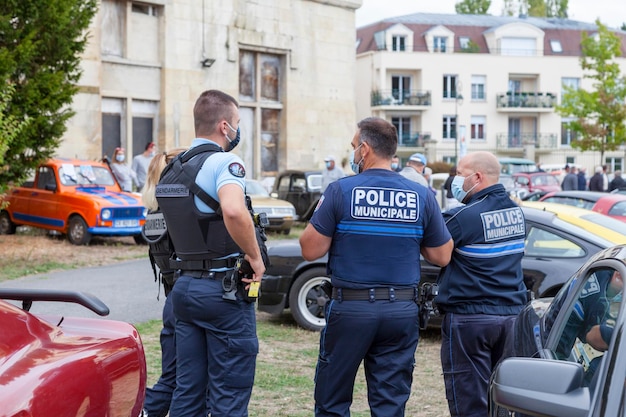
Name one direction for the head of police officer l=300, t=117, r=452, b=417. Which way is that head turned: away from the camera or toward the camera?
away from the camera

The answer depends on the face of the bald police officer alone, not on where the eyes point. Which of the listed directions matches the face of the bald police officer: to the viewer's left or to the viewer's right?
to the viewer's left

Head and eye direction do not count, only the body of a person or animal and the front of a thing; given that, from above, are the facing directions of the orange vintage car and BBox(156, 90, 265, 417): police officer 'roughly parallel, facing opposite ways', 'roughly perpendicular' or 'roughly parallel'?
roughly perpendicular

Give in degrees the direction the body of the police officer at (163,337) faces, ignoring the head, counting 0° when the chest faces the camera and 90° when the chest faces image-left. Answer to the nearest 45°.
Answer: approximately 225°

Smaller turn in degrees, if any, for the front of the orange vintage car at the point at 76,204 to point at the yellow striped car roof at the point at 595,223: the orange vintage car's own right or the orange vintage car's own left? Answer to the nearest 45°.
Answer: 0° — it already faces it

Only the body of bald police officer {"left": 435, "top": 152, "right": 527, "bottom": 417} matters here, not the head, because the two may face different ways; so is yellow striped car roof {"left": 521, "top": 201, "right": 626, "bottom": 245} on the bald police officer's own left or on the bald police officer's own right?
on the bald police officer's own right

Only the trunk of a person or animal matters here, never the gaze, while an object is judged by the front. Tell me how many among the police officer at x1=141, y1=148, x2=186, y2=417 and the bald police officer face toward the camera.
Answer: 0

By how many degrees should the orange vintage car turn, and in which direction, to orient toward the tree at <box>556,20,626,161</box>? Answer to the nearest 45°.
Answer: approximately 90° to its left

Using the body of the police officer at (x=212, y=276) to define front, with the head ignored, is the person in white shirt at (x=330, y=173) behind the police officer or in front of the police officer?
in front

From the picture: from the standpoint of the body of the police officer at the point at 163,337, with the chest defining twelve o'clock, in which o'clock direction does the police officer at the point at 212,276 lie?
the police officer at the point at 212,276 is roughly at 4 o'clock from the police officer at the point at 163,337.

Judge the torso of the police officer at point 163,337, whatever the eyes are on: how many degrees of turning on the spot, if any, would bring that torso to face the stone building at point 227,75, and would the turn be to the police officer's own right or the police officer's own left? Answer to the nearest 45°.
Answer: approximately 45° to the police officer's own left

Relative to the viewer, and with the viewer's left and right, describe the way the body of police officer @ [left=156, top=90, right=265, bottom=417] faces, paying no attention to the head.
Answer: facing away from the viewer and to the right of the viewer

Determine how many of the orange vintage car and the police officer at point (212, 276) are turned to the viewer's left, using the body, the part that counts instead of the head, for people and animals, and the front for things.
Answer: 0

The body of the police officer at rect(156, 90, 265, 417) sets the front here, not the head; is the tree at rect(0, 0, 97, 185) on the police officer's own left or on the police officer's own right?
on the police officer's own left

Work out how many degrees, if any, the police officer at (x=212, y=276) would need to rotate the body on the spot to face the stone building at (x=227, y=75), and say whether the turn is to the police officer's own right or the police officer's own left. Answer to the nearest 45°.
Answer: approximately 45° to the police officer's own left

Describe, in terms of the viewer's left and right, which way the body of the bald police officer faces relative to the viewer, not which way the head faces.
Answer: facing away from the viewer and to the left of the viewer
